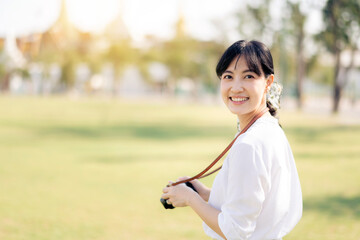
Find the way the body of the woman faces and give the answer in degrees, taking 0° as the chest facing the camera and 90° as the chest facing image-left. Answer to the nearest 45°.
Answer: approximately 90°
